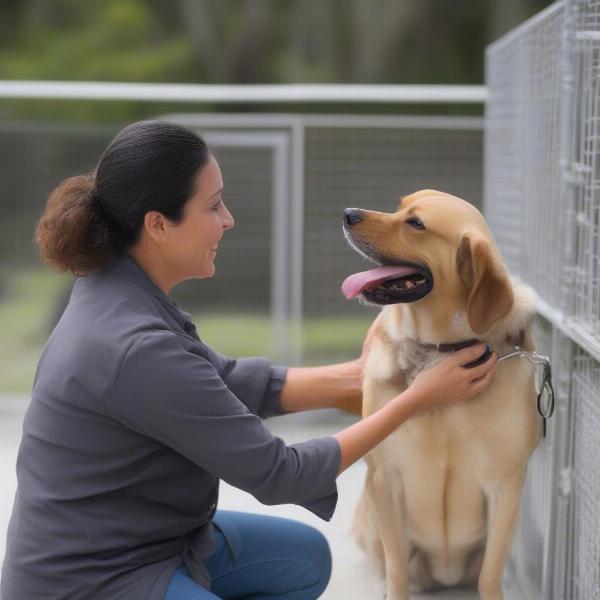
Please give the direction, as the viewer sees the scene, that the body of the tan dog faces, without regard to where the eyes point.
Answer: toward the camera

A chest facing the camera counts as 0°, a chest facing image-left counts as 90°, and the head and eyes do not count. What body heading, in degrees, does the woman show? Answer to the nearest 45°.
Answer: approximately 270°

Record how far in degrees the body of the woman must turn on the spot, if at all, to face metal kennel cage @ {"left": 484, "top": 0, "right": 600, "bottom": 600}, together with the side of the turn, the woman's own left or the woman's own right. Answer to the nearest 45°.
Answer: approximately 45° to the woman's own left

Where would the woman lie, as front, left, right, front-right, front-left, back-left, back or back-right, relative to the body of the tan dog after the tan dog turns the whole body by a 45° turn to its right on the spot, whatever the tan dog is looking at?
front

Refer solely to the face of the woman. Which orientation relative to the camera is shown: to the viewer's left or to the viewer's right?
to the viewer's right
